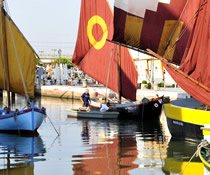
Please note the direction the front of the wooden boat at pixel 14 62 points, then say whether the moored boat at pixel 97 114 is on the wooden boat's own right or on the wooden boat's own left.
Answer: on the wooden boat's own left

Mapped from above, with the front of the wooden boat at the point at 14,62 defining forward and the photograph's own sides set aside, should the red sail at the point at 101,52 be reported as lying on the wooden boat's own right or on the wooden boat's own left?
on the wooden boat's own left

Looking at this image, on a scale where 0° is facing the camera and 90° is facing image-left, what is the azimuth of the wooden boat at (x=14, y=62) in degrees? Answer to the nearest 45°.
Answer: approximately 315°

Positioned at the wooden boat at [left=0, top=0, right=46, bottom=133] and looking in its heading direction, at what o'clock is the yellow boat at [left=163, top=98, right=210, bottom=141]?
The yellow boat is roughly at 12 o'clock from the wooden boat.

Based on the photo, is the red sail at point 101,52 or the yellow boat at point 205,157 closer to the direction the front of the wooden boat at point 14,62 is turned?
the yellow boat

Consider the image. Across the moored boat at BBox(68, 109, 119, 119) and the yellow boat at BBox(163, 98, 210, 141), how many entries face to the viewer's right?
1
